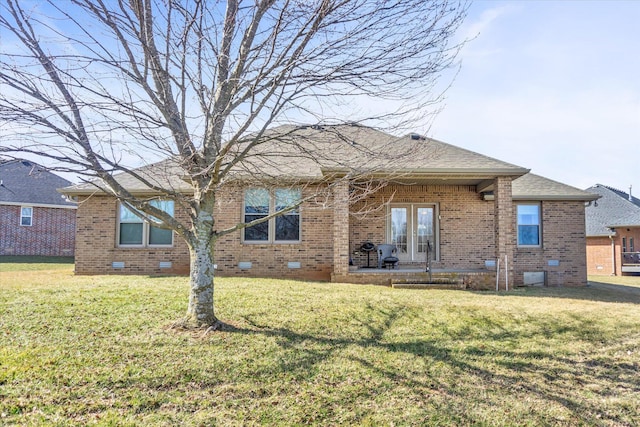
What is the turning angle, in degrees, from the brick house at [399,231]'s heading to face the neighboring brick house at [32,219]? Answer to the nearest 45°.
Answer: approximately 45° to its left

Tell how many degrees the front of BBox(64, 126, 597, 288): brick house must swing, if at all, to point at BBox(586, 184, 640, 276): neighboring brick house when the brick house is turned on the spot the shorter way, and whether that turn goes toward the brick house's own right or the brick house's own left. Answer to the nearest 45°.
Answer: approximately 45° to the brick house's own right

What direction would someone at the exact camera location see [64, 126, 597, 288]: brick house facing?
facing away from the viewer
